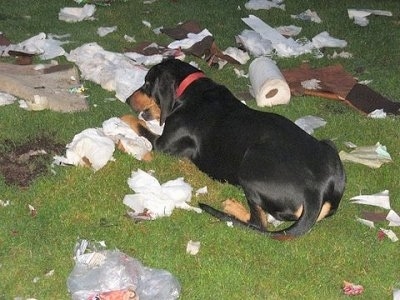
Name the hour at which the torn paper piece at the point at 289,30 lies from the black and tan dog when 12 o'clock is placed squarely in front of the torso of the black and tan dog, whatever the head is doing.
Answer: The torn paper piece is roughly at 2 o'clock from the black and tan dog.

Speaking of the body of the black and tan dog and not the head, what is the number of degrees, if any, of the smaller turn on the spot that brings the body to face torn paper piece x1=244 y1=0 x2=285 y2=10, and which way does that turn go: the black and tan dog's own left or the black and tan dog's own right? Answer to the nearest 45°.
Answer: approximately 45° to the black and tan dog's own right

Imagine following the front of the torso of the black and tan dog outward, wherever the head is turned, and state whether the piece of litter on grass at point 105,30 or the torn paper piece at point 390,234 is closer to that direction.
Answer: the piece of litter on grass

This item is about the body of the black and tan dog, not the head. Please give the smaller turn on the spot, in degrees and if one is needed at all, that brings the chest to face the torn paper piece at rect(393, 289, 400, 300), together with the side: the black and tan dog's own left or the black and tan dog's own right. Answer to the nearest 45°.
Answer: approximately 180°

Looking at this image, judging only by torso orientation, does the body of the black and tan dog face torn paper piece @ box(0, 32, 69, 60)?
yes

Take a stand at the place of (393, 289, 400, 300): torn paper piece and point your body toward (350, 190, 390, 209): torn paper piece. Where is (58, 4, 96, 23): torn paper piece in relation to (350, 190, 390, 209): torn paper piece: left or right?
left

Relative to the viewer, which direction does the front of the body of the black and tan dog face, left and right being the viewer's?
facing away from the viewer and to the left of the viewer

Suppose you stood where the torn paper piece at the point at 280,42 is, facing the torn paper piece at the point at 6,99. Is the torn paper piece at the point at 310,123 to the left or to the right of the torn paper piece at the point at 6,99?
left

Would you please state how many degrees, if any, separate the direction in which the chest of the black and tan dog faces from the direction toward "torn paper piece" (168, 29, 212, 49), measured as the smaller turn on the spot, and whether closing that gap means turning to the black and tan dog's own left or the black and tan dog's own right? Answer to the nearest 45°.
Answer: approximately 45° to the black and tan dog's own right

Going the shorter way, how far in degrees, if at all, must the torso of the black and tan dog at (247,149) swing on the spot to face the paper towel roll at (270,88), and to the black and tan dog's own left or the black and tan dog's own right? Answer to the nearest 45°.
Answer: approximately 45° to the black and tan dog's own right

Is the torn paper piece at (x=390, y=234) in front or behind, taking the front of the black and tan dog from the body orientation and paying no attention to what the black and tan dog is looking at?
behind

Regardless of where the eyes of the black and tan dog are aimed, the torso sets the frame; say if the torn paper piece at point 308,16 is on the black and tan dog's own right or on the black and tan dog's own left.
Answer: on the black and tan dog's own right
